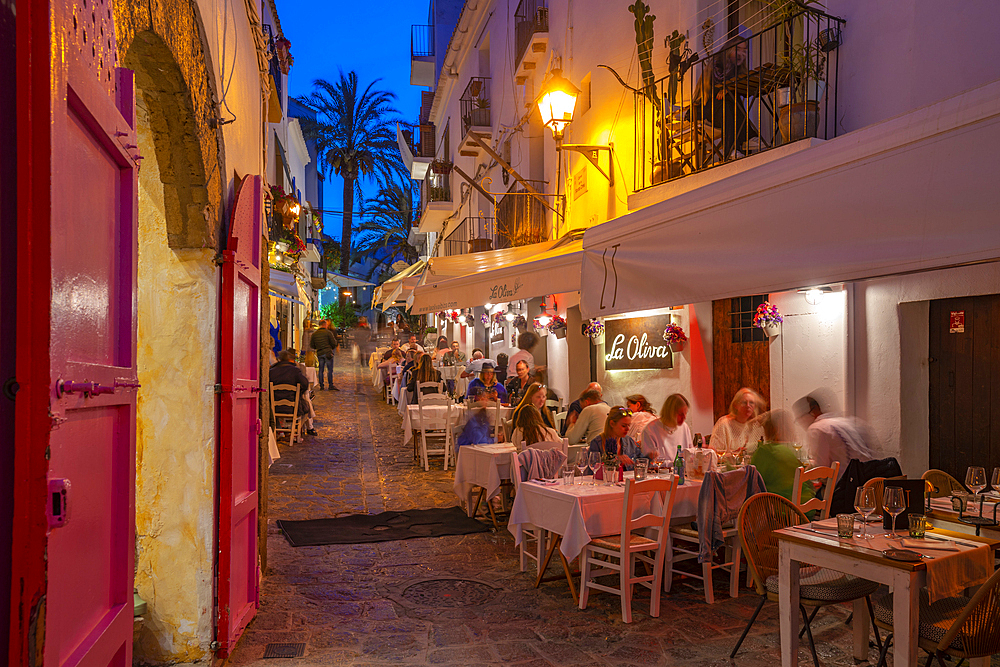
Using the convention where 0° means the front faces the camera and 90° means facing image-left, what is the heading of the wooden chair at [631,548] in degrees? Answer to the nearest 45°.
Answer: approximately 135°

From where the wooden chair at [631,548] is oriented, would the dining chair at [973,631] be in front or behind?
behind

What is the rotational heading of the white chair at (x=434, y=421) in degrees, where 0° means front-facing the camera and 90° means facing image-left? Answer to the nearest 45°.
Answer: approximately 180°

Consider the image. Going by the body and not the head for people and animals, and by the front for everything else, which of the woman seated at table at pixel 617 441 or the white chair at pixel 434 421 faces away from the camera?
the white chair

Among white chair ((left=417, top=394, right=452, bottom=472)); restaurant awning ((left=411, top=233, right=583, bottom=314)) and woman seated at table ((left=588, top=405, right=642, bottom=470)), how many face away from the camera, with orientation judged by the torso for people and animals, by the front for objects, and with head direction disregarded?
1

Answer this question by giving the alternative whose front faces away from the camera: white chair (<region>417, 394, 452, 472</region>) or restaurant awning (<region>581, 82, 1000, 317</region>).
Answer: the white chair

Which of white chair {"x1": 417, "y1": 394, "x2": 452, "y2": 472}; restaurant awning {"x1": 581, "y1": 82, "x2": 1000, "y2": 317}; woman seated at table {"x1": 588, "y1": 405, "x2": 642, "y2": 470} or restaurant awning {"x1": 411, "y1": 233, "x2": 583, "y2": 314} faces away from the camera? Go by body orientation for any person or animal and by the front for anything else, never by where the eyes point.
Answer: the white chair
